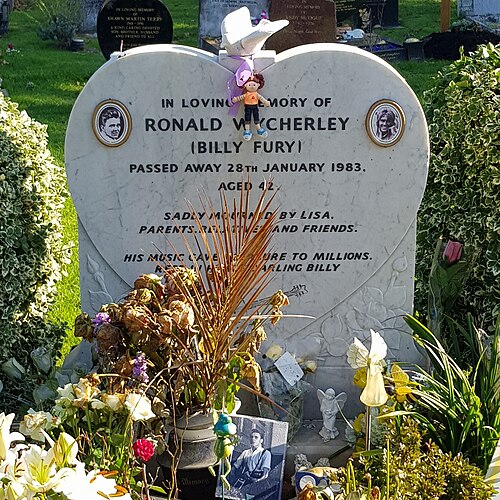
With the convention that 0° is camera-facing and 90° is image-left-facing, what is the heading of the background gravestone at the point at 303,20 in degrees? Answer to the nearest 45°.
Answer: approximately 0°

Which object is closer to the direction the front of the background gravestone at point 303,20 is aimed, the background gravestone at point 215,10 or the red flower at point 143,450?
the red flower

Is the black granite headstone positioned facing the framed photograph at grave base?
yes

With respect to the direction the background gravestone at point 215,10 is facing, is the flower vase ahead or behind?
ahead

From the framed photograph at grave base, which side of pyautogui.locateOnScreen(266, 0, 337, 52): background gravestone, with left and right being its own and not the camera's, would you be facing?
front

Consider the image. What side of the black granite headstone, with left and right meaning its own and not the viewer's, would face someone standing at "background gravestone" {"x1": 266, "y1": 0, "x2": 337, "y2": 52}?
left

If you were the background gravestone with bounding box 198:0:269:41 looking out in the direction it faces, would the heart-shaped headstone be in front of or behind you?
in front

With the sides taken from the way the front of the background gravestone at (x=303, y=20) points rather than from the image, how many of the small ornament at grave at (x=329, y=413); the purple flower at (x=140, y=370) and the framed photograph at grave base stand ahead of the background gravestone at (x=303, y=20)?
3

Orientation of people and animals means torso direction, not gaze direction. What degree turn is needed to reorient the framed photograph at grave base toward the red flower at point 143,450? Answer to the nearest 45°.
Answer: approximately 45° to its right

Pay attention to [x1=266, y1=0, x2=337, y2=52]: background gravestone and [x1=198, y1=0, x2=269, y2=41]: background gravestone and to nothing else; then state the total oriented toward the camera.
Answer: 2
